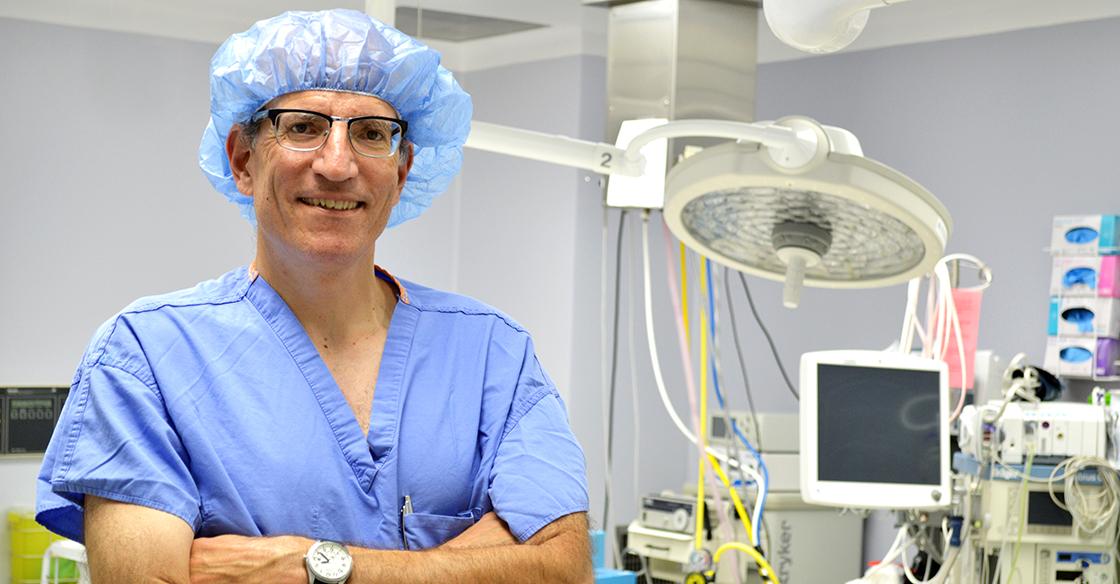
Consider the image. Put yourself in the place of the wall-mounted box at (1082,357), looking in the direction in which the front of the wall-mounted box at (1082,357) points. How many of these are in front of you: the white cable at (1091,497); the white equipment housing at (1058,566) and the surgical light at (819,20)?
3

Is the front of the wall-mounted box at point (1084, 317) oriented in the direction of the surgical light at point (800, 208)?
yes

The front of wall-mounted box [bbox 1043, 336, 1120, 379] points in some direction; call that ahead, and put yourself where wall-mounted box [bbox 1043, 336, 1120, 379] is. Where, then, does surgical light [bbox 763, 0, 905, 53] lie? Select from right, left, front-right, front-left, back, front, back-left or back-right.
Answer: front

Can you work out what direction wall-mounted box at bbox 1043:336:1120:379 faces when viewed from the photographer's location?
facing the viewer

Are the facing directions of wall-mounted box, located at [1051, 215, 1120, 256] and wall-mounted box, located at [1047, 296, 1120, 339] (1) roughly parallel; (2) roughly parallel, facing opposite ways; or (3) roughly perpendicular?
roughly parallel

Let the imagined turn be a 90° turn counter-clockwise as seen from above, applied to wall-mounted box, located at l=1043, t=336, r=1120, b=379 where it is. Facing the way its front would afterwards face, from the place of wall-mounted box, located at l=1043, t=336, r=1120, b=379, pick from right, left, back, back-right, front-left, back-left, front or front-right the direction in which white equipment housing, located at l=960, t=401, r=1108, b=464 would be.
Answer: right

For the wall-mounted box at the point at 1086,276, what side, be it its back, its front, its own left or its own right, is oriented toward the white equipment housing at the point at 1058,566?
front

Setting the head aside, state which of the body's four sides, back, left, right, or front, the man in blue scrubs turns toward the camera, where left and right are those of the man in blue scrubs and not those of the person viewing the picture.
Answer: front

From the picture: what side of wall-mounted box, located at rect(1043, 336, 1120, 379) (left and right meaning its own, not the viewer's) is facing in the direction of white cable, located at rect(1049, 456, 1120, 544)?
front

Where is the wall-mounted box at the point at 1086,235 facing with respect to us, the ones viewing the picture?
facing the viewer

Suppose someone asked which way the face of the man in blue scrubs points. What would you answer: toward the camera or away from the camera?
toward the camera

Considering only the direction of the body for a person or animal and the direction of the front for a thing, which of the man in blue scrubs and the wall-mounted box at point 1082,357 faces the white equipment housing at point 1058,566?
the wall-mounted box

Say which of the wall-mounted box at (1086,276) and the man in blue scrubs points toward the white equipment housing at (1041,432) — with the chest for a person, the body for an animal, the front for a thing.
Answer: the wall-mounted box
